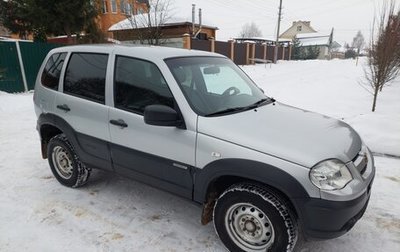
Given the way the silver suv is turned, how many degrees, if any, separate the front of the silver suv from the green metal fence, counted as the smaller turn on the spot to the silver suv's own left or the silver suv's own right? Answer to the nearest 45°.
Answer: approximately 180°

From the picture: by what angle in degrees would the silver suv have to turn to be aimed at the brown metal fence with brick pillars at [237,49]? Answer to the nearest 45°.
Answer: approximately 135° to its left

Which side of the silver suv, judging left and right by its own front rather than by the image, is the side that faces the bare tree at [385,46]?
left

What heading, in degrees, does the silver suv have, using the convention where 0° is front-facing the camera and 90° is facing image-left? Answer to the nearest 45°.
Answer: approximately 315°

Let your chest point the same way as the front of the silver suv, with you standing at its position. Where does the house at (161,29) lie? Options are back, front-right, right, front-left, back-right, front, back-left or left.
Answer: back-left

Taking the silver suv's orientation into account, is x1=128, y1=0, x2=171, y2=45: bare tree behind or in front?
behind
